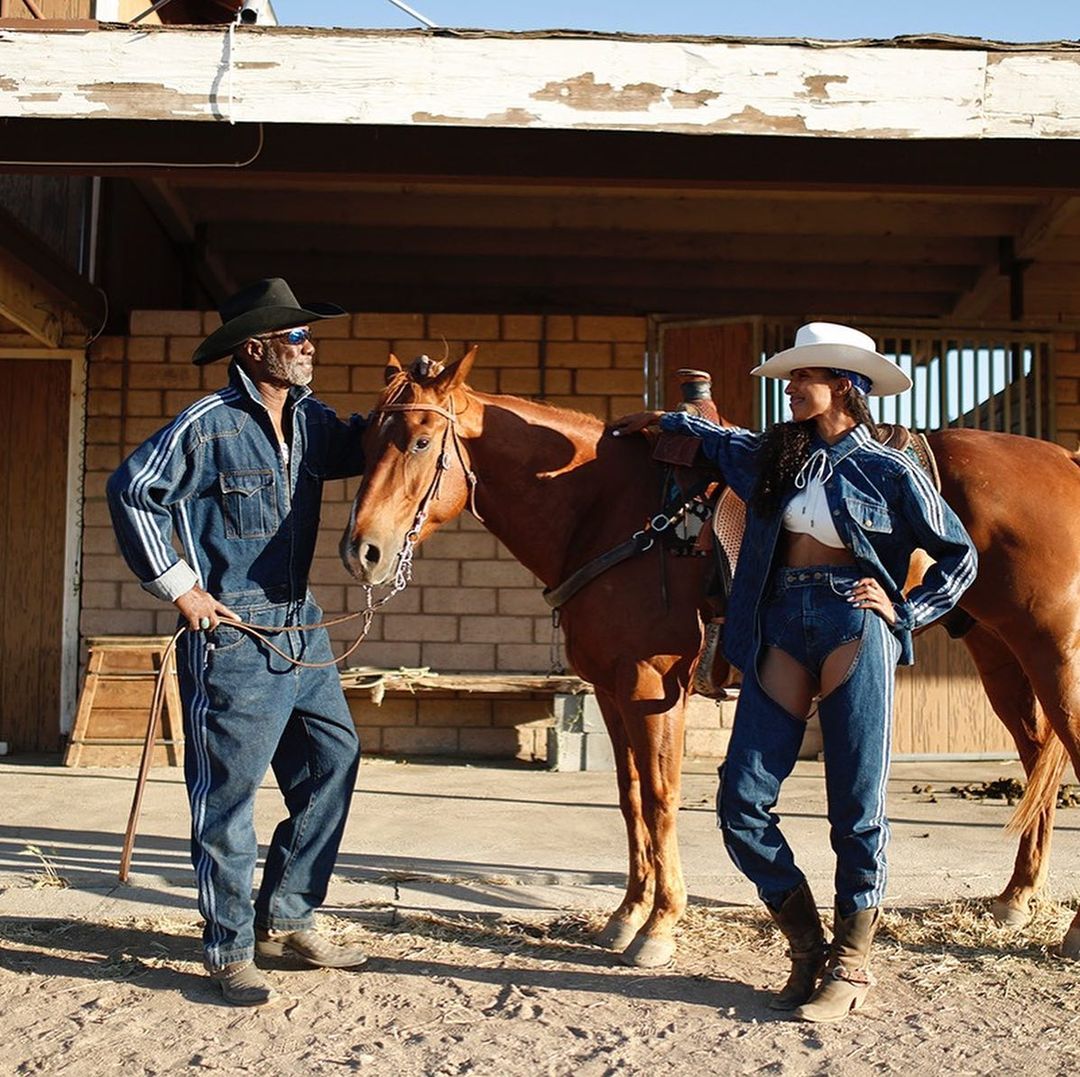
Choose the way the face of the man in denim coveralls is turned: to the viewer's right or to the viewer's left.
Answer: to the viewer's right

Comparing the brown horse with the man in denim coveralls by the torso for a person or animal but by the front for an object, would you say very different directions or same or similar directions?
very different directions

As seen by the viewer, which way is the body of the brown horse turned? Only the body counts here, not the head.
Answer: to the viewer's left

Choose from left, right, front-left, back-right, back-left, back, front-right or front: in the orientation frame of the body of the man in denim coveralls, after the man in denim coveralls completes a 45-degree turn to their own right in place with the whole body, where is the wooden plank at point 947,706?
back-left

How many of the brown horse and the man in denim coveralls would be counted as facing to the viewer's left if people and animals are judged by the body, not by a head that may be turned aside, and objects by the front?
1

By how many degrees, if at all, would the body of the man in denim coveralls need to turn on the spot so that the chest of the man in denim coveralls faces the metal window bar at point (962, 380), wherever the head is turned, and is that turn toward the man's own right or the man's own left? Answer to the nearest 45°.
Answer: approximately 90° to the man's own left

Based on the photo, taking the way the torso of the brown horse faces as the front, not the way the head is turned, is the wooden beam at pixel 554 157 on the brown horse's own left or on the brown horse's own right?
on the brown horse's own right

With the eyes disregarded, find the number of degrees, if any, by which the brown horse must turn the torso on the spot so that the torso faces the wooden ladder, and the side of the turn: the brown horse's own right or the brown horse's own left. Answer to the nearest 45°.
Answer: approximately 45° to the brown horse's own right

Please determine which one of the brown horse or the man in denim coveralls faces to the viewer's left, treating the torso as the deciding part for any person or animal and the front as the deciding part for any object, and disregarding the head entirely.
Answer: the brown horse

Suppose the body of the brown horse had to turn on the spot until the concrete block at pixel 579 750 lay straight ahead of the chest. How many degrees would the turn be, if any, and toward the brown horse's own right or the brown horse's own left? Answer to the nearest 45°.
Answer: approximately 90° to the brown horse's own right

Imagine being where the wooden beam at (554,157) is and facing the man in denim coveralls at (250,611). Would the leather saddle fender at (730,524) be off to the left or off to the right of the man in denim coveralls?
left
